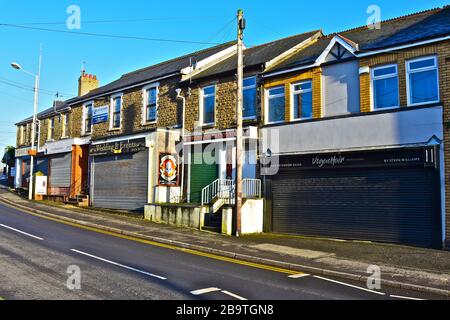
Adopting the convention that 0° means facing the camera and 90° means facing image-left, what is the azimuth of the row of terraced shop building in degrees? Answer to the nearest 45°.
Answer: approximately 45°
